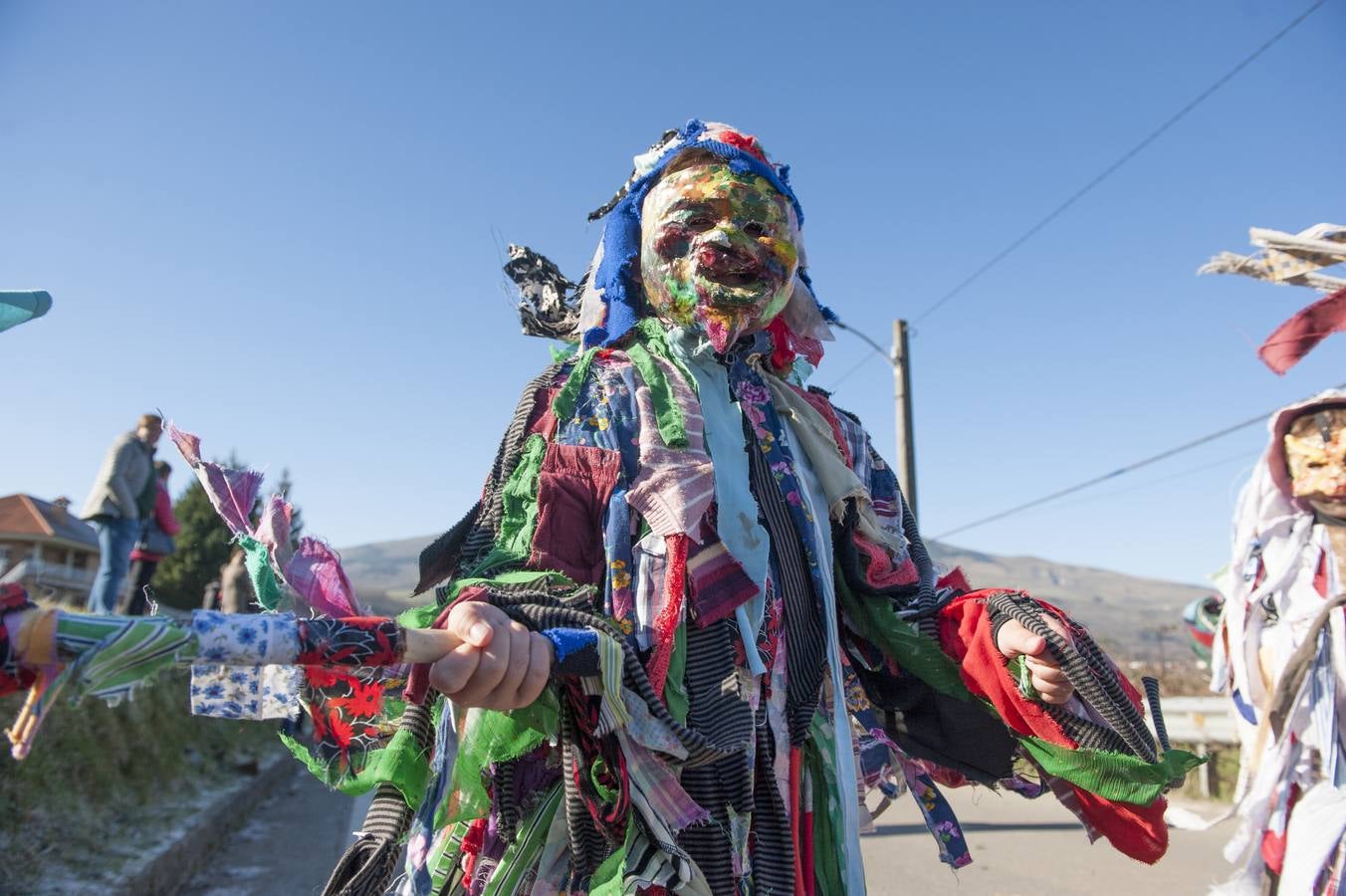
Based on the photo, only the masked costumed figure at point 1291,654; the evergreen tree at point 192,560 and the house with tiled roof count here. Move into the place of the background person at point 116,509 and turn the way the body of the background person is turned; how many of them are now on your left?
2

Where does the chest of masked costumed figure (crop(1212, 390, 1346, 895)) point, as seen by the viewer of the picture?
toward the camera

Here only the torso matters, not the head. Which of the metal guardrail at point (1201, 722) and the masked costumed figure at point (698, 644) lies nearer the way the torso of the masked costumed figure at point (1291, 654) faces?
the masked costumed figure

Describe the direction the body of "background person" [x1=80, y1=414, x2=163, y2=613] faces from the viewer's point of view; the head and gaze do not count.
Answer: to the viewer's right

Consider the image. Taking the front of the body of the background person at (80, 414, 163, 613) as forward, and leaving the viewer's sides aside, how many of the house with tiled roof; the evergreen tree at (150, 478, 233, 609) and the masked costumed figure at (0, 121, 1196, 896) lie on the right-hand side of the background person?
1

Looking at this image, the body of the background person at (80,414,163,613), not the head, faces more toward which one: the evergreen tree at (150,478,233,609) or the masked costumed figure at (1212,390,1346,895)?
the masked costumed figure

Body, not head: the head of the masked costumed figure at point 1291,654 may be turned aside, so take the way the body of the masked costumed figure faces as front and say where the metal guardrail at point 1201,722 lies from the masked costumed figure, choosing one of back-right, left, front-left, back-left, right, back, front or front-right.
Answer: back

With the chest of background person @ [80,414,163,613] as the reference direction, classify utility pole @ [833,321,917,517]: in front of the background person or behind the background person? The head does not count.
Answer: in front

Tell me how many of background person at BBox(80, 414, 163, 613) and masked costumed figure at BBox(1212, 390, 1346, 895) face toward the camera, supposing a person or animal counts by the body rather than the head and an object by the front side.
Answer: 1

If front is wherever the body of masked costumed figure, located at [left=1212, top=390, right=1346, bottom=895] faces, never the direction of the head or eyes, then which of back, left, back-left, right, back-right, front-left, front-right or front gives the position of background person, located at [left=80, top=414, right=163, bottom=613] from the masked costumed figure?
right

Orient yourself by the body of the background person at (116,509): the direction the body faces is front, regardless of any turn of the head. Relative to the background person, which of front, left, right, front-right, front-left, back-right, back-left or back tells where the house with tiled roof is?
left

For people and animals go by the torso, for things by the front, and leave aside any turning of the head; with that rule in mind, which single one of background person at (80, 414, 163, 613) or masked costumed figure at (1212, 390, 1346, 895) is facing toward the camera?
the masked costumed figure

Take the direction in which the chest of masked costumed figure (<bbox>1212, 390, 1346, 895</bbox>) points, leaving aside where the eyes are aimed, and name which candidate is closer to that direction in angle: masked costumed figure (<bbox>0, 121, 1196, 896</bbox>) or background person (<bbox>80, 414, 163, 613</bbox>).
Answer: the masked costumed figure

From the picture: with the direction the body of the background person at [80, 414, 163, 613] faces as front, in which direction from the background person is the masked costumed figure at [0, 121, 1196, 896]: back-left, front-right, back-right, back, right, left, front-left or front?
right
